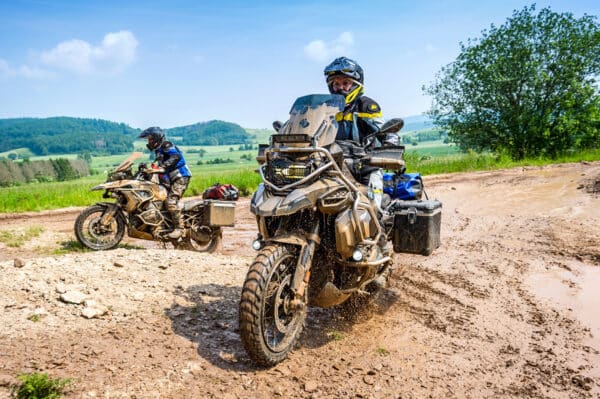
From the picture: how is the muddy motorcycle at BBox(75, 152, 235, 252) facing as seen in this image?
to the viewer's left

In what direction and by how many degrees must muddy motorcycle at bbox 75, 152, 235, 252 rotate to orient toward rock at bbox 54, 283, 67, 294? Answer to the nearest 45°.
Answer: approximately 90° to its left

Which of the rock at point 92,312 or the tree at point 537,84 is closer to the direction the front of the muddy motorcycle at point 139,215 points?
the rock

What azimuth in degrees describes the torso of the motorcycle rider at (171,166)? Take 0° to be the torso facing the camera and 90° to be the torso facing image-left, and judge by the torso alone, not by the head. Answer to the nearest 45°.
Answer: approximately 90°

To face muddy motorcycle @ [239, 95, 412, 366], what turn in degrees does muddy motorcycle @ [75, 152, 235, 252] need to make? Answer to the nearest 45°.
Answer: approximately 90° to its left

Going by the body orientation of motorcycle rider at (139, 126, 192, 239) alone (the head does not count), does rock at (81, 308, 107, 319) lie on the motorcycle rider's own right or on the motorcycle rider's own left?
on the motorcycle rider's own left

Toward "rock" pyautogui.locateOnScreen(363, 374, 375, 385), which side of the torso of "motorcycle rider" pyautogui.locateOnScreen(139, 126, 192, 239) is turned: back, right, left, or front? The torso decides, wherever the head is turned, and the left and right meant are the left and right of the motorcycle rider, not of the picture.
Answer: left

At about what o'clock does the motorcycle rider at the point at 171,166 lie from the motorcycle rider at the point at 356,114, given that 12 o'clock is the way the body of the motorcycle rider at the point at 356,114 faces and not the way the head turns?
the motorcycle rider at the point at 171,166 is roughly at 3 o'clock from the motorcycle rider at the point at 356,114.

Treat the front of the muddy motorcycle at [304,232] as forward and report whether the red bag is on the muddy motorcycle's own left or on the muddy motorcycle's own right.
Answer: on the muddy motorcycle's own right
